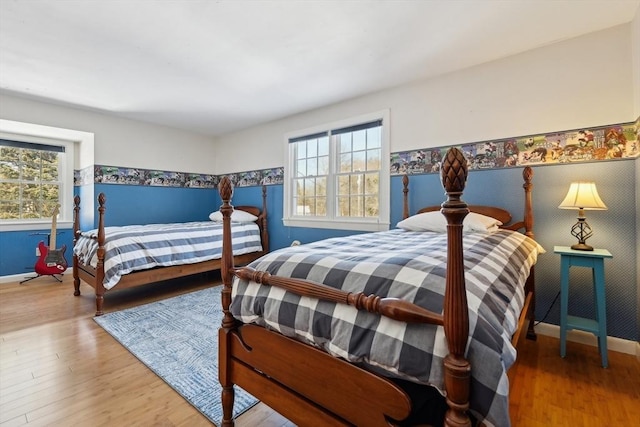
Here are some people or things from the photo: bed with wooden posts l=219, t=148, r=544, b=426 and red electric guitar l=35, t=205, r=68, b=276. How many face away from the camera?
0

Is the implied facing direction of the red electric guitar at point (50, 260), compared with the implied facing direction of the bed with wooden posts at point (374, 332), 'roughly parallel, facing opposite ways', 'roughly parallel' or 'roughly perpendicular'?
roughly perpendicular

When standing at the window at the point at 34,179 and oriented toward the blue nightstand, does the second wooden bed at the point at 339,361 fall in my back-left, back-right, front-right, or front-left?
front-right

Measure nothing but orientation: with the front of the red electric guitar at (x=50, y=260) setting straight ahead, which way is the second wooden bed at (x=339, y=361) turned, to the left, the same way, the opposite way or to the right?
to the right

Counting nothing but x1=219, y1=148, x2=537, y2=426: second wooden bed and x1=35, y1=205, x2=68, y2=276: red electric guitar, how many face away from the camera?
0

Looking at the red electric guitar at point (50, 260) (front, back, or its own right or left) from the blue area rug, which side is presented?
front

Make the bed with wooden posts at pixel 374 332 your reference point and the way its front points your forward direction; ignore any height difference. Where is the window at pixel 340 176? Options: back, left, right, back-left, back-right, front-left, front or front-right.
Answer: back-right

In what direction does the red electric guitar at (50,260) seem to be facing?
toward the camera

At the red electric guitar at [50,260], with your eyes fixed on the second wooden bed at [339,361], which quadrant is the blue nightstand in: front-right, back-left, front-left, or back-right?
front-left

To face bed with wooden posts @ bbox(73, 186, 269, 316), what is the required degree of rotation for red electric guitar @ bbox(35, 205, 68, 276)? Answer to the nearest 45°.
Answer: approximately 45° to its left

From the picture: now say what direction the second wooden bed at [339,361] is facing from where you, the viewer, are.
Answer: facing the viewer and to the left of the viewer

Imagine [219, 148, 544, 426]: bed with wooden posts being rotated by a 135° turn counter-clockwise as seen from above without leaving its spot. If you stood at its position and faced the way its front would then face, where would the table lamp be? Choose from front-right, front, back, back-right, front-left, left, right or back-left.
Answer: front-left
